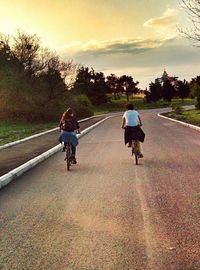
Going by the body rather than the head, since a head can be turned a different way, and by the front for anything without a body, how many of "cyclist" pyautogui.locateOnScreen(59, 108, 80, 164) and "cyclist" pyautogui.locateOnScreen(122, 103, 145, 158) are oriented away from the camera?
2

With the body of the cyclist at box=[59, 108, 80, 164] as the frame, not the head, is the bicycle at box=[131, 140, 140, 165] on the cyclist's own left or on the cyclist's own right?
on the cyclist's own right

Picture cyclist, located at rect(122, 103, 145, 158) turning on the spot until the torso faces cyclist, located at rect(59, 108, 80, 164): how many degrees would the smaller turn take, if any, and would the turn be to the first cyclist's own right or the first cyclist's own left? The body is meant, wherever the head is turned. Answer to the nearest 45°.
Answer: approximately 90° to the first cyclist's own left

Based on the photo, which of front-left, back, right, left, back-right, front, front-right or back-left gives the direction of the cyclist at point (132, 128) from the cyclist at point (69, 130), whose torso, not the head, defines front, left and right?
right

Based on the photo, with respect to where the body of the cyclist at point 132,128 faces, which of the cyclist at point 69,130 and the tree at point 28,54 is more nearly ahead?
the tree

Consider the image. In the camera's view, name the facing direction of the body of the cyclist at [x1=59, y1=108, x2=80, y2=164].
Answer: away from the camera

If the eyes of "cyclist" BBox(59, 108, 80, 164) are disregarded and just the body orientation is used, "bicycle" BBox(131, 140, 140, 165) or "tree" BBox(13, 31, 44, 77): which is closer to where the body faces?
the tree

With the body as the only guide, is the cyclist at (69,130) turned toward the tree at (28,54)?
yes

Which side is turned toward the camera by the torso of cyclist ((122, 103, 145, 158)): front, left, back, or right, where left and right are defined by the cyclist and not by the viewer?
back
